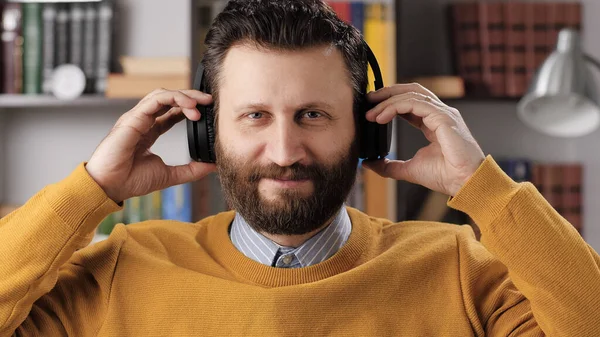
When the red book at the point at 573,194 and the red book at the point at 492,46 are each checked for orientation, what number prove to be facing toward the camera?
2

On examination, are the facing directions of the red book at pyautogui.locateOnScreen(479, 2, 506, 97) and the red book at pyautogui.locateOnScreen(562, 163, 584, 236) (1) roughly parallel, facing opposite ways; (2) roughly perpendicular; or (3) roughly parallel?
roughly parallel

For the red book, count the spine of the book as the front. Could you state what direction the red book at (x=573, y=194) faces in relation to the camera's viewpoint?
facing the viewer

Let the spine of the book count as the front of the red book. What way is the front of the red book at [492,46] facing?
toward the camera
